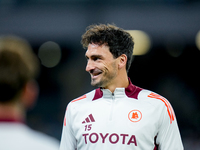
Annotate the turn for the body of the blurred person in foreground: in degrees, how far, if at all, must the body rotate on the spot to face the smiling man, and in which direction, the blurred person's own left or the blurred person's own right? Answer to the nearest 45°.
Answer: approximately 45° to the blurred person's own right

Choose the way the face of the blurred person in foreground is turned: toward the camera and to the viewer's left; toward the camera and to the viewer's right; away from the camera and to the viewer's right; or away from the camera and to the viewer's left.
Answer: away from the camera and to the viewer's right

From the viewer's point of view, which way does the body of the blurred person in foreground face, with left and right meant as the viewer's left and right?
facing away from the viewer
